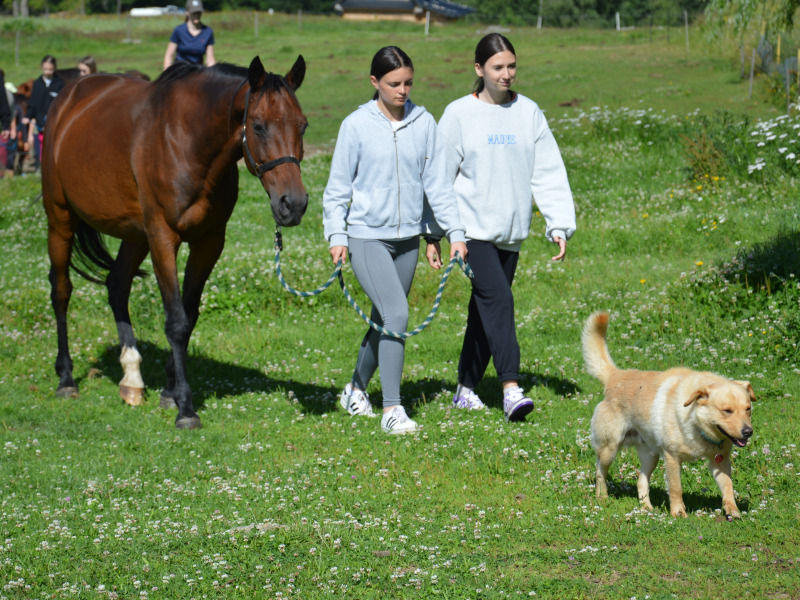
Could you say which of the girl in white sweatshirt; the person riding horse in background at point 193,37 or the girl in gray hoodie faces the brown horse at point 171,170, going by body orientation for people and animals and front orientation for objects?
the person riding horse in background

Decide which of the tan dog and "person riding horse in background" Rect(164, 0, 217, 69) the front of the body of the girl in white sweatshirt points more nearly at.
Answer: the tan dog

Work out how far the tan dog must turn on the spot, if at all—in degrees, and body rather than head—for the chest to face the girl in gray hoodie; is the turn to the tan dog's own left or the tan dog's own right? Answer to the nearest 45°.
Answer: approximately 180°

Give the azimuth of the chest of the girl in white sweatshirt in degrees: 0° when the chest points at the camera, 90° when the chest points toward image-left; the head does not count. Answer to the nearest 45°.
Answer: approximately 315°

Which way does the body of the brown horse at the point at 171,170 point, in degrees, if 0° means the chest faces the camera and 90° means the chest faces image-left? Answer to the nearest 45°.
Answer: approximately 315°

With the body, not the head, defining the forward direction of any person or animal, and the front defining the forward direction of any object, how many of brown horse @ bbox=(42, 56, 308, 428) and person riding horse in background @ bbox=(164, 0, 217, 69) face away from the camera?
0

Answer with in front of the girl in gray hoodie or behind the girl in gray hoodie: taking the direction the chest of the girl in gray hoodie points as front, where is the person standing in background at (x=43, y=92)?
behind

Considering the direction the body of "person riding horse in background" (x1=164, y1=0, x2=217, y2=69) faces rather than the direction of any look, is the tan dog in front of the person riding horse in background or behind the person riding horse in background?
in front

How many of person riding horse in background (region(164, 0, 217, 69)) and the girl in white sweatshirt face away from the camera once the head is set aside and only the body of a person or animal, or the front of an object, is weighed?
0
